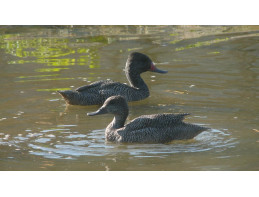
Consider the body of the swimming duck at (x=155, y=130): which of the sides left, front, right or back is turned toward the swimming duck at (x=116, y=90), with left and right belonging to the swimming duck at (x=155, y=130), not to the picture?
right

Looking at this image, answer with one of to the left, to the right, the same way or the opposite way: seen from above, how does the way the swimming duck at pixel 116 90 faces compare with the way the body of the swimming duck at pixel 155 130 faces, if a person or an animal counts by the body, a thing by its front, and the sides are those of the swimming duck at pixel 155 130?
the opposite way

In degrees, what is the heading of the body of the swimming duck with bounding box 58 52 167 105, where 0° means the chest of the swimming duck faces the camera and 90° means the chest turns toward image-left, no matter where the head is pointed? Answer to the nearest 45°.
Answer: approximately 270°

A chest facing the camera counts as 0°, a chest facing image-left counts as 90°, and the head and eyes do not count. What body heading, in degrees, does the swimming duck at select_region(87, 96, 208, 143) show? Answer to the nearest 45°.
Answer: approximately 90°

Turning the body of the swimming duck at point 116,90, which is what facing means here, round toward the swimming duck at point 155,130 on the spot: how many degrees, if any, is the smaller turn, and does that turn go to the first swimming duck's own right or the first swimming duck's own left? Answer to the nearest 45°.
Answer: approximately 90° to the first swimming duck's own right

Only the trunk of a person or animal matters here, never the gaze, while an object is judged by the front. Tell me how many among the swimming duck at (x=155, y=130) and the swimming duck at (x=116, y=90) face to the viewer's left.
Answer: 1
